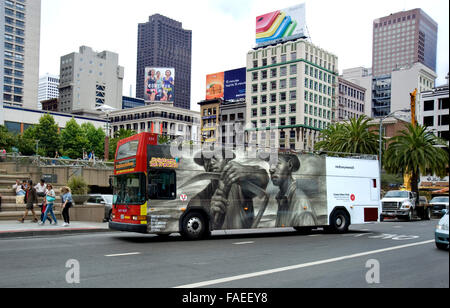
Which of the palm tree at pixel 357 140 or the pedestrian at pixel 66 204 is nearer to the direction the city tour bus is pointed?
the pedestrian

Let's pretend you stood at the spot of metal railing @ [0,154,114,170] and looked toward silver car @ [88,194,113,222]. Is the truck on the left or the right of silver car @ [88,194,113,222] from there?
left

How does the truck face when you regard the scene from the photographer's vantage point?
facing the viewer and to the left of the viewer

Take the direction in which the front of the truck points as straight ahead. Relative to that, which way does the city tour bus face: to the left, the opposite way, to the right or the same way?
the same way

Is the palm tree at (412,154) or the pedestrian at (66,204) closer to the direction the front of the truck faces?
the pedestrian

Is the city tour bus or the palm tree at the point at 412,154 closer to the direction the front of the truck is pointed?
the city tour bus

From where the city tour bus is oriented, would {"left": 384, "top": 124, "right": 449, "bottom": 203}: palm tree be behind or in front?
behind

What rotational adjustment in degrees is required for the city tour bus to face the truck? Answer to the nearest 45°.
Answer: approximately 180°

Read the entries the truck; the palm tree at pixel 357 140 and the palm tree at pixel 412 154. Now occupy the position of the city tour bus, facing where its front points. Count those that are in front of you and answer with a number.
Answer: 0

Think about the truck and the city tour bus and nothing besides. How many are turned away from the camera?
0
